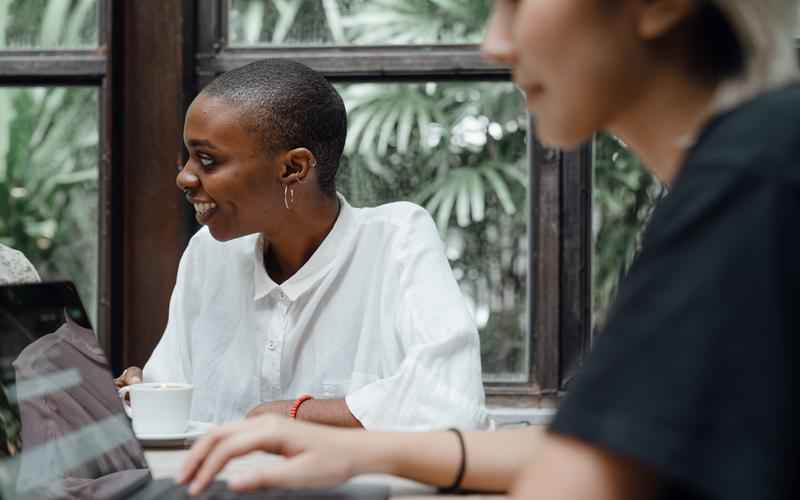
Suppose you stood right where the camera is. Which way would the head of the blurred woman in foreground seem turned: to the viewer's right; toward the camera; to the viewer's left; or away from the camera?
to the viewer's left

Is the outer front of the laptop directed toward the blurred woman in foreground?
yes

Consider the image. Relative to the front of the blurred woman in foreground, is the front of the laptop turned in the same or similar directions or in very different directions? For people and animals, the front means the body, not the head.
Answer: very different directions

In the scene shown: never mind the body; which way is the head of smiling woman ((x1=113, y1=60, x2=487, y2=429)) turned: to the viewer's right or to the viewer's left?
to the viewer's left

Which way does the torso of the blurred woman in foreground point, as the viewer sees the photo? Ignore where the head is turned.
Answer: to the viewer's left

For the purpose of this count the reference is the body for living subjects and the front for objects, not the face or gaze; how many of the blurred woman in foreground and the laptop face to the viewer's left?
1

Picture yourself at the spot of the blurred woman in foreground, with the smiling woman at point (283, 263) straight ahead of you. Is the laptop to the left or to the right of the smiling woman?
left

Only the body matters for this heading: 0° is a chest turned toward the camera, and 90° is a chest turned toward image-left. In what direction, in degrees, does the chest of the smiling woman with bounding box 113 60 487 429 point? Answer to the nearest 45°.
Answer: approximately 45°

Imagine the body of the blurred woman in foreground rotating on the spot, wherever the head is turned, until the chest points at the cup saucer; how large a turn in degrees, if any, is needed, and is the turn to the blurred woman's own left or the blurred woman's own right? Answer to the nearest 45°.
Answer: approximately 45° to the blurred woman's own right

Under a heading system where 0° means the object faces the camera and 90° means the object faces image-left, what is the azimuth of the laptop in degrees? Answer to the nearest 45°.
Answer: approximately 315°

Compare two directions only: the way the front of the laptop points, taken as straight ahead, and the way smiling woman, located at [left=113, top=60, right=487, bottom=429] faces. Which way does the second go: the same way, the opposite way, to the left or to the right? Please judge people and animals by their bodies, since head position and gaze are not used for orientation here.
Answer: to the right

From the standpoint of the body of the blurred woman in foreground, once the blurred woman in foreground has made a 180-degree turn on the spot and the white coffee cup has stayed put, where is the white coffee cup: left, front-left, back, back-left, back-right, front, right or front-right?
back-left
